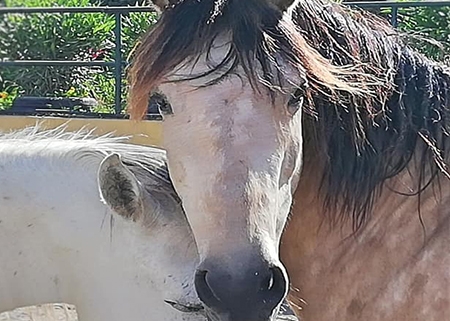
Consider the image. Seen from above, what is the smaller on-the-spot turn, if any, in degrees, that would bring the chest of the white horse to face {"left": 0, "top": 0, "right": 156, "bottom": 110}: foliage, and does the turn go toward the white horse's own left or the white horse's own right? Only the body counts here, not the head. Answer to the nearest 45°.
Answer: approximately 90° to the white horse's own left

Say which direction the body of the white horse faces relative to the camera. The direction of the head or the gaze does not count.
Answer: to the viewer's right

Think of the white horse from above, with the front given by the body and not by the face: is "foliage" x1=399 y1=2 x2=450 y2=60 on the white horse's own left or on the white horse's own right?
on the white horse's own left

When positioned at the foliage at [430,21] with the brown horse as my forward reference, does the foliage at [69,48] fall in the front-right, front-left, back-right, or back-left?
front-right
